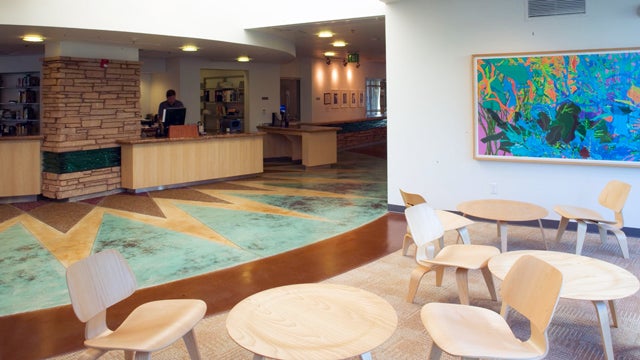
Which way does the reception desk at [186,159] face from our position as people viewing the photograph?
facing the viewer and to the right of the viewer

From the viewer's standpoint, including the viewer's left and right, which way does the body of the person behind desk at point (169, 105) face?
facing the viewer

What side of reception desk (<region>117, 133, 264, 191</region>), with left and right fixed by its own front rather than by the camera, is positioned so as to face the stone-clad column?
right

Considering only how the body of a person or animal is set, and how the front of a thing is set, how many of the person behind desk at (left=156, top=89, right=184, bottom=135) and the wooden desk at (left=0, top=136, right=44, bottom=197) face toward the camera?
2

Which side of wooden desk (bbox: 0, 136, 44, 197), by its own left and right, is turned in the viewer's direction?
front

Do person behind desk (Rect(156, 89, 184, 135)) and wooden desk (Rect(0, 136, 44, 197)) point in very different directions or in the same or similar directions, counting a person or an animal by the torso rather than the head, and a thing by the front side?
same or similar directions
